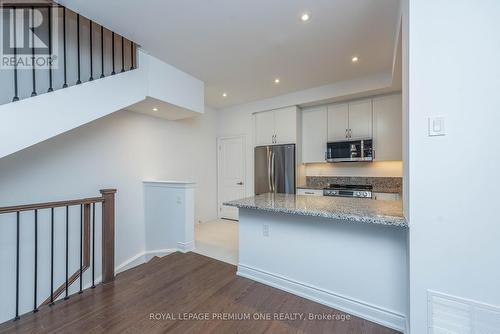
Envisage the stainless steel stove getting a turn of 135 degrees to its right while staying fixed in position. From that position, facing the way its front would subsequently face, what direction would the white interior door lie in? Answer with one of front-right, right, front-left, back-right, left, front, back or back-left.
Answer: front-left

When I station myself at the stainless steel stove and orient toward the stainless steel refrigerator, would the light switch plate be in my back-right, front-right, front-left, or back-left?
back-left

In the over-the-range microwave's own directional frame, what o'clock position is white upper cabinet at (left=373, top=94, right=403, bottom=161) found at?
The white upper cabinet is roughly at 9 o'clock from the over-the-range microwave.

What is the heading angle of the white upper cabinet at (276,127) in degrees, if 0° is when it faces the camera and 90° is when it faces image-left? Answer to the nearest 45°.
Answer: approximately 45°

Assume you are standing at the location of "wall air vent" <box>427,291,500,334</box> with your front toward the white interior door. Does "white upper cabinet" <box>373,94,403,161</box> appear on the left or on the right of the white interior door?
right

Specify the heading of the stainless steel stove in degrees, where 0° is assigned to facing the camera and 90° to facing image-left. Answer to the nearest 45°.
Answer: approximately 0°

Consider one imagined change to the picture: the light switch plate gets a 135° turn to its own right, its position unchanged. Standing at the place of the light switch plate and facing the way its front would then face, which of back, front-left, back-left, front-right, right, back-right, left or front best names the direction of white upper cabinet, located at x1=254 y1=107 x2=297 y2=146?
front

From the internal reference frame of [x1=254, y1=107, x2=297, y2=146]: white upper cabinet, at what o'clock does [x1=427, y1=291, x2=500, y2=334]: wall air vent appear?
The wall air vent is roughly at 10 o'clock from the white upper cabinet.

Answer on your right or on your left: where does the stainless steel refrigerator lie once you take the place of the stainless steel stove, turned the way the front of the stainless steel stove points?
on your right

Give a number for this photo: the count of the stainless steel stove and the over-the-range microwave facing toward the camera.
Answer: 2

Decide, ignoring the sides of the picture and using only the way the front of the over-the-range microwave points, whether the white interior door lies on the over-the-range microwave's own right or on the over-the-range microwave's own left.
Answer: on the over-the-range microwave's own right
